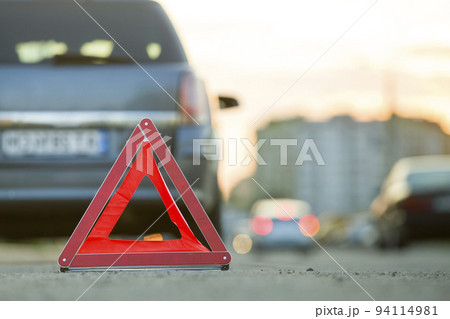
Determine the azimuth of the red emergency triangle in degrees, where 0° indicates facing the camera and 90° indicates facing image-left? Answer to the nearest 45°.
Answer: approximately 0°

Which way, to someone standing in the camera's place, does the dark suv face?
facing away from the viewer

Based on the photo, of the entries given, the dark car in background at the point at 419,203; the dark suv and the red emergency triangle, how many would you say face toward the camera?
1

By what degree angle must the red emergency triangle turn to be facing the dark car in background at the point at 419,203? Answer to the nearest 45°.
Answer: approximately 135° to its left

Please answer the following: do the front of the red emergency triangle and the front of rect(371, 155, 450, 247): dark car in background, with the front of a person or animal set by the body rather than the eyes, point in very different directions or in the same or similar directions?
very different directions

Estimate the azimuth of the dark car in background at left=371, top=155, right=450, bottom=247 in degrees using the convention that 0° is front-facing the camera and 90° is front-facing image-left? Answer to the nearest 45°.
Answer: approximately 180°

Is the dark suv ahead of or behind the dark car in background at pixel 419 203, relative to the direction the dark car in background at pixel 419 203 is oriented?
behind

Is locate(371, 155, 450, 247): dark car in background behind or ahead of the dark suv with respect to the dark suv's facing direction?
ahead
